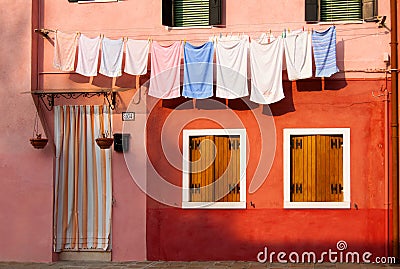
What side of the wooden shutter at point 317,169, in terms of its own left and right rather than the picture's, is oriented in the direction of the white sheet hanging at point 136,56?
right

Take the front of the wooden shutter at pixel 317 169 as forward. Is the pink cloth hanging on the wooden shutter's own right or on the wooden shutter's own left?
on the wooden shutter's own right

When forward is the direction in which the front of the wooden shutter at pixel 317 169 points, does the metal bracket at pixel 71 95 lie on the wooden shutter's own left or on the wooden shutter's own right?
on the wooden shutter's own right

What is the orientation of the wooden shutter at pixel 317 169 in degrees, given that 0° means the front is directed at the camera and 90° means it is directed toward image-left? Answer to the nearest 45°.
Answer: approximately 0°

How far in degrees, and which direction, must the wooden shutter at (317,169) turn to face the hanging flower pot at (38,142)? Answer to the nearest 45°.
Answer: approximately 90° to its right
